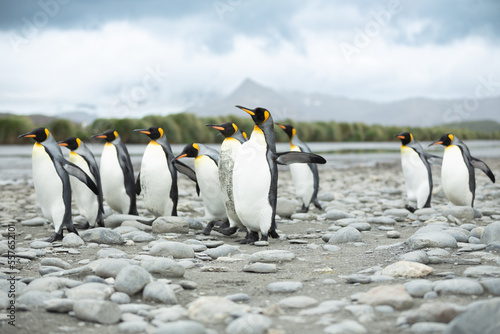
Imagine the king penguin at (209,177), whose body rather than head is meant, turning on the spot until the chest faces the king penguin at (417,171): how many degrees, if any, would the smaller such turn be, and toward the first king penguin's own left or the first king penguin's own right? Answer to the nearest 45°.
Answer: approximately 180°

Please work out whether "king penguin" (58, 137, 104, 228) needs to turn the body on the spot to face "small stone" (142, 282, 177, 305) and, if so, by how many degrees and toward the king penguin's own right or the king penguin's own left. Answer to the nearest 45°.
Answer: approximately 45° to the king penguin's own left

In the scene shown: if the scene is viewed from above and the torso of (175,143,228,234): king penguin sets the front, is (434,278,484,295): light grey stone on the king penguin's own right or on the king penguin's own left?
on the king penguin's own left

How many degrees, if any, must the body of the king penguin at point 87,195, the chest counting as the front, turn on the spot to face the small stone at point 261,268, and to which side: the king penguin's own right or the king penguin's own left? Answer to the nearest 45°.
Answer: approximately 45° to the king penguin's own left

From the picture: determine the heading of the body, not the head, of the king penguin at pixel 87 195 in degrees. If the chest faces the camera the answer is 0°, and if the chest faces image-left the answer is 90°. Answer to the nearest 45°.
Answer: approximately 45°

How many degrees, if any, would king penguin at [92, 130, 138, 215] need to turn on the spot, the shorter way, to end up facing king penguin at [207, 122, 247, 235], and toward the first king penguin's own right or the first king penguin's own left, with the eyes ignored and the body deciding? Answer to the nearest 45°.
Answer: approximately 90° to the first king penguin's own left

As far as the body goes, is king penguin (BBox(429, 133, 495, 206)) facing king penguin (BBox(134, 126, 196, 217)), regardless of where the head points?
yes

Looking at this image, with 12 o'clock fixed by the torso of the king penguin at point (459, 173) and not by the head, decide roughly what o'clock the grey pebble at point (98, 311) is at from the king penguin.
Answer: The grey pebble is roughly at 11 o'clock from the king penguin.

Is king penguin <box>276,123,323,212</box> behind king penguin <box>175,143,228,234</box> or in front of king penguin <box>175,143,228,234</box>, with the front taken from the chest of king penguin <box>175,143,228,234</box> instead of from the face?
behind
